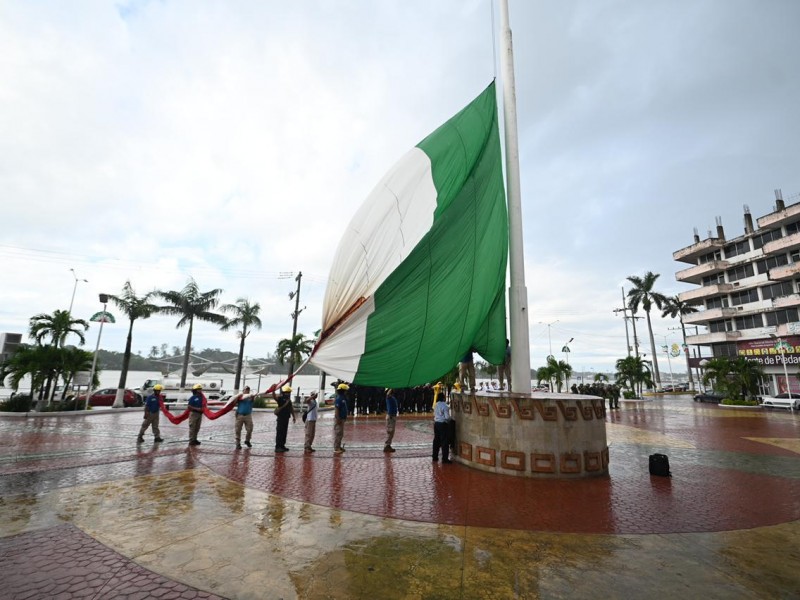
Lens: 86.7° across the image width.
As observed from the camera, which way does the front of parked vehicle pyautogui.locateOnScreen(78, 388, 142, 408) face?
facing to the left of the viewer

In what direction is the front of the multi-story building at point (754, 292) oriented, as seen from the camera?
facing the viewer and to the left of the viewer

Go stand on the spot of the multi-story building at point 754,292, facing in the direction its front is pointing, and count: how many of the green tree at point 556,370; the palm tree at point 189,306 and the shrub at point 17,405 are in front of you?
3

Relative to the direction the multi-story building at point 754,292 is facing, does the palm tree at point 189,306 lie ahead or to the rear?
ahead

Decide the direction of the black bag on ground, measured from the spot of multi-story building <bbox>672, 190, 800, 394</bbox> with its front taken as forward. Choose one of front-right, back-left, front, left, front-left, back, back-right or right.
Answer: front-left

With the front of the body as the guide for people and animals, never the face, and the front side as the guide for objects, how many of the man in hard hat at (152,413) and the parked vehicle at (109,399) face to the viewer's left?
1

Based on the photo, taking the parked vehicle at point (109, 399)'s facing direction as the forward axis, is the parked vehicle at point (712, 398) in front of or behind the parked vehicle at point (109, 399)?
behind

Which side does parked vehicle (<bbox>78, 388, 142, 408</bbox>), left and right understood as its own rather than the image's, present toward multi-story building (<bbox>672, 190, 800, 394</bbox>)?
back

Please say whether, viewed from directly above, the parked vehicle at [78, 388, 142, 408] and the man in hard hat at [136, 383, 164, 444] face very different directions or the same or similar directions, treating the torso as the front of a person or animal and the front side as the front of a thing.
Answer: very different directions

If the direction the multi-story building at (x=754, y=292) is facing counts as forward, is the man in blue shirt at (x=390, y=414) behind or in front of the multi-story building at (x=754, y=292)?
in front
